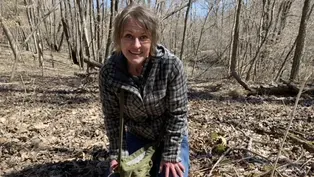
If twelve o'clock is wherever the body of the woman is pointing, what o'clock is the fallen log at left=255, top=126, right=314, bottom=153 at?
The fallen log is roughly at 8 o'clock from the woman.

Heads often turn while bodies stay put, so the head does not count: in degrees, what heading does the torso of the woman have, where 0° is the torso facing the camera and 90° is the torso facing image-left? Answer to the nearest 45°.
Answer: approximately 0°

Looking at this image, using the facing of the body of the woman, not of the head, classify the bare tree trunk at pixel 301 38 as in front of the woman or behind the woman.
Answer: behind

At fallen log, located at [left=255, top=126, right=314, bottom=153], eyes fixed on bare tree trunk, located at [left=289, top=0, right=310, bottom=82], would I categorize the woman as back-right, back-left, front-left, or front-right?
back-left
